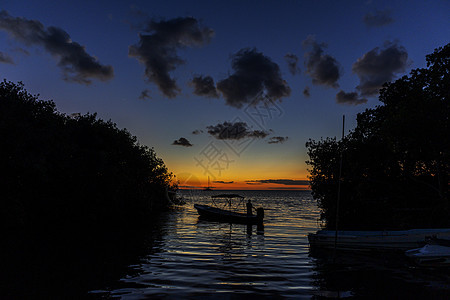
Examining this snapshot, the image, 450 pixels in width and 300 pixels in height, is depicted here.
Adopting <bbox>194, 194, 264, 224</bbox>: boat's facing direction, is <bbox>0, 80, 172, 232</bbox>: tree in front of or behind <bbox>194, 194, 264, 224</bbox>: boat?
in front

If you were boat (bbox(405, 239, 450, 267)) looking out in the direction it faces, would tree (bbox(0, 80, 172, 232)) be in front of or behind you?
in front

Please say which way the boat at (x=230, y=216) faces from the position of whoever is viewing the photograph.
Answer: facing to the left of the viewer

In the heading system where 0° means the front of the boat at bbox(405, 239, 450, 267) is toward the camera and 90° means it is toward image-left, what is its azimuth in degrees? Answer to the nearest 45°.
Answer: approximately 90°

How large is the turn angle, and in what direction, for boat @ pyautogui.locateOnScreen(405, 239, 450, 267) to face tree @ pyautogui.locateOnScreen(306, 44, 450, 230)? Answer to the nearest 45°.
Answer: approximately 90° to its right
